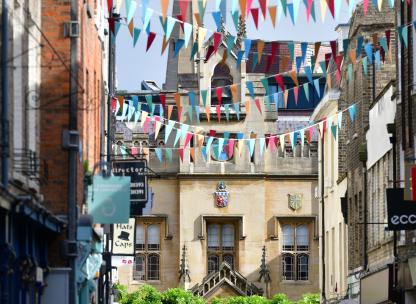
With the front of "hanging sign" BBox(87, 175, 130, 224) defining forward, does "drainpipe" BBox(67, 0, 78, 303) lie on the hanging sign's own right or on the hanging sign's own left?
on the hanging sign's own right

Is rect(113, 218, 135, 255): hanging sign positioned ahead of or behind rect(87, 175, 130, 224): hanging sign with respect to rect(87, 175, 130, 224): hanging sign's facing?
behind

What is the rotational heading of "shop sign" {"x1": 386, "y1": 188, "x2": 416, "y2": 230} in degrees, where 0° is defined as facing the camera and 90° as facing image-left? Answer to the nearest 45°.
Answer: approximately 0°
